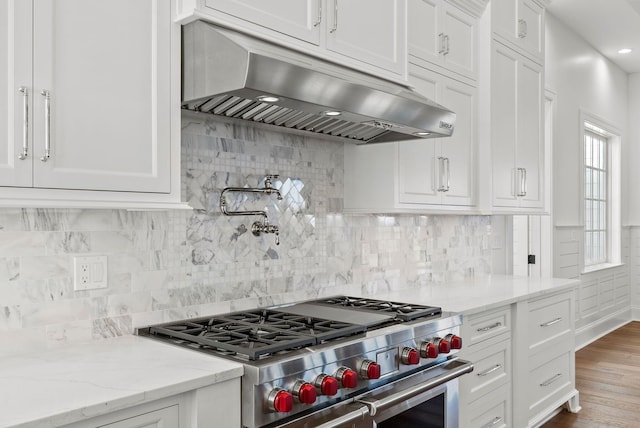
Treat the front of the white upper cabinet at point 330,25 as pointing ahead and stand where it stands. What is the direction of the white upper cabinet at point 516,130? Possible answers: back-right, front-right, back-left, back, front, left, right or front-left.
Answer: left

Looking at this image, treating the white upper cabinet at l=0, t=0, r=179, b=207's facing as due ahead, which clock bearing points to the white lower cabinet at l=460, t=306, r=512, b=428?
The white lower cabinet is roughly at 10 o'clock from the white upper cabinet.

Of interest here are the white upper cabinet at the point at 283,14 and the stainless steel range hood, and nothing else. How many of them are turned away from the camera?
0

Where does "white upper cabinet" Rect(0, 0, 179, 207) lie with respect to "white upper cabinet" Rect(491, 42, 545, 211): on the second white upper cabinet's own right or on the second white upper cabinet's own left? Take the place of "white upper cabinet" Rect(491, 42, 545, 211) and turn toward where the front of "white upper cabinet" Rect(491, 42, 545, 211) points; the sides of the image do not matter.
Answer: on the second white upper cabinet's own right

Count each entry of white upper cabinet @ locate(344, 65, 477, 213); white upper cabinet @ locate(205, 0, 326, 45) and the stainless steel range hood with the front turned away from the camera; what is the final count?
0

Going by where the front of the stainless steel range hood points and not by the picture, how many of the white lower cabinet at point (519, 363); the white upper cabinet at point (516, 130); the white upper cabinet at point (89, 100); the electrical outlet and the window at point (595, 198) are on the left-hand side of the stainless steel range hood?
3

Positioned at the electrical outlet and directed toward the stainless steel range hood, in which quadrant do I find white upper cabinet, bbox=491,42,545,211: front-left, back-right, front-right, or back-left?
front-left

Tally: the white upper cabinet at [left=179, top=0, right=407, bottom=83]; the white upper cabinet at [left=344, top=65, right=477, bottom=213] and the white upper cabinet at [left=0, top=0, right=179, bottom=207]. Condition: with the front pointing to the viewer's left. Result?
0

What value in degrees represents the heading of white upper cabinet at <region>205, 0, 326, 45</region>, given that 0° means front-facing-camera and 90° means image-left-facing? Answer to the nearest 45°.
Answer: approximately 315°

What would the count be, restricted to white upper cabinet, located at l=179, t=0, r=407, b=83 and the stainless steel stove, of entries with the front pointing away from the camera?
0

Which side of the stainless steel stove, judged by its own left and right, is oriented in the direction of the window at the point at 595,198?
left

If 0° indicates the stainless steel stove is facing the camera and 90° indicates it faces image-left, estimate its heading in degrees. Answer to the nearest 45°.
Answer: approximately 315°

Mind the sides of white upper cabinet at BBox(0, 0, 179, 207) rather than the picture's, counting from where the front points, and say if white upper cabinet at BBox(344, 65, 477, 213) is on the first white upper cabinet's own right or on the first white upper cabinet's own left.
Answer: on the first white upper cabinet's own left

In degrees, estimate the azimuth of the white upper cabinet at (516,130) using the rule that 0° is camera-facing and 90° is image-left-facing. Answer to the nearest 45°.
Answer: approximately 315°

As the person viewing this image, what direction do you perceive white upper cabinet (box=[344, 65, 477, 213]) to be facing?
facing the viewer and to the right of the viewer
